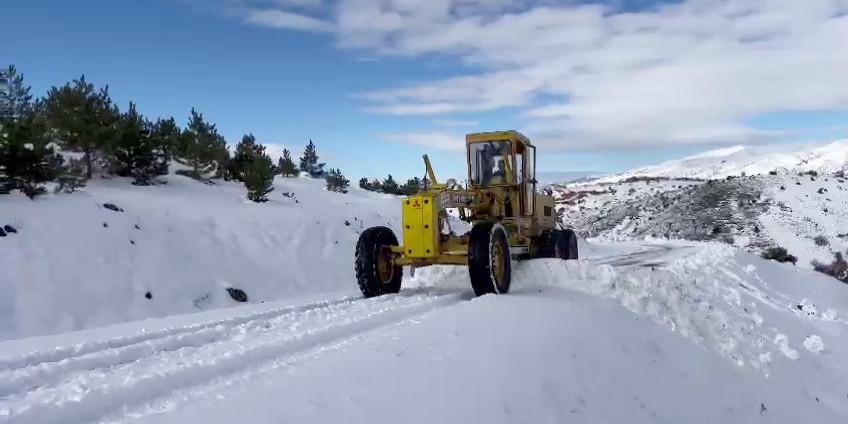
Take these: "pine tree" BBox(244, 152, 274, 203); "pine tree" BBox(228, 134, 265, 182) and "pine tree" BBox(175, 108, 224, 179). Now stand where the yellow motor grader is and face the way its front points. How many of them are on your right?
3

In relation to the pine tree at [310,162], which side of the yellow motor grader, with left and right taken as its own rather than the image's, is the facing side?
right

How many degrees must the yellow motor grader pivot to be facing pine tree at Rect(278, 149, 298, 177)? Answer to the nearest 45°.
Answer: approximately 90° to its right

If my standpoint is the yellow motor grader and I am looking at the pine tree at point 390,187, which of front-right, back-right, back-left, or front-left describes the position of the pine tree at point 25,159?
front-left

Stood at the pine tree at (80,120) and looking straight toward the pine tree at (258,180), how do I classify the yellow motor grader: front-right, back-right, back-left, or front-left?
front-right

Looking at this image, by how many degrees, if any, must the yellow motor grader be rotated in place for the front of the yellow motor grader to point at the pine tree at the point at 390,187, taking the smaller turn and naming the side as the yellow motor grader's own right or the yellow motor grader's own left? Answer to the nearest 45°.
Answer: approximately 135° to the yellow motor grader's own right

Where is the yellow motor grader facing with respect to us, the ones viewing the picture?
facing the viewer and to the left of the viewer

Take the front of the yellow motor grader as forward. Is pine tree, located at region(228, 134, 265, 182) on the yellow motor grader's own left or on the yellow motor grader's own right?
on the yellow motor grader's own right

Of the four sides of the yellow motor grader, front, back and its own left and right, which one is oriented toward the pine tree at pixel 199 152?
right

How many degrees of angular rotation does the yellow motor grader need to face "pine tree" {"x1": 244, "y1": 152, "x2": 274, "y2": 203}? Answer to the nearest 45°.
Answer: approximately 90° to its right

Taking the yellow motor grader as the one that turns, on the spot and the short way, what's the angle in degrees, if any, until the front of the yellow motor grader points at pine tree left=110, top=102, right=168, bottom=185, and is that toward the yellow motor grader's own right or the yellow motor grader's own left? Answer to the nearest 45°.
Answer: approximately 90° to the yellow motor grader's own right

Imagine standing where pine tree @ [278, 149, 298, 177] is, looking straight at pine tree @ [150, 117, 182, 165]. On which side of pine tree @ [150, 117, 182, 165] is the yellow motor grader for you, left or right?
left

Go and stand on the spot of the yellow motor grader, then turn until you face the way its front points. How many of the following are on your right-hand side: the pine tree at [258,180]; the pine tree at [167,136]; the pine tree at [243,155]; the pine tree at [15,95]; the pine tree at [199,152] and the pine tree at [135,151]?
6

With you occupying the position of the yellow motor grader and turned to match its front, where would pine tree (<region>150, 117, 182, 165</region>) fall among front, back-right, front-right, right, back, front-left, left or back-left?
right

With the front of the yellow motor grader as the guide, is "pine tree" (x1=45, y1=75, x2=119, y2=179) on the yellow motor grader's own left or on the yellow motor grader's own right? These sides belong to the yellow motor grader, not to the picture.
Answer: on the yellow motor grader's own right
